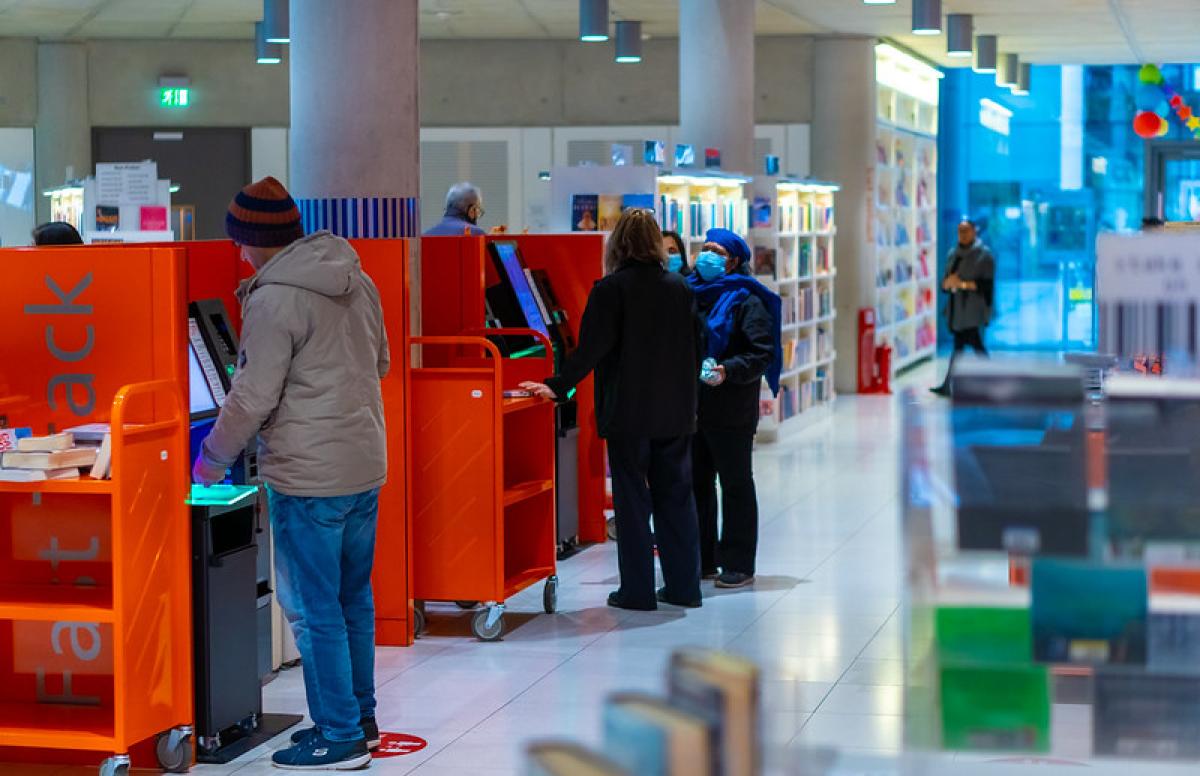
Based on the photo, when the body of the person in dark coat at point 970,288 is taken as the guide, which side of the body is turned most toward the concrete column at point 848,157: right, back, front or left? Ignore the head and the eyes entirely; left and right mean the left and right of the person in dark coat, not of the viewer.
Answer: right

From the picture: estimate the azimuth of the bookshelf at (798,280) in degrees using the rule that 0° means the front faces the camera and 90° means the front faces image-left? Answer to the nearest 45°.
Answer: approximately 315°

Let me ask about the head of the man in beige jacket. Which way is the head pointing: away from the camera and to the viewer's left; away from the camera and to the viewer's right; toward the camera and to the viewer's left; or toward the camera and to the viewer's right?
away from the camera and to the viewer's left

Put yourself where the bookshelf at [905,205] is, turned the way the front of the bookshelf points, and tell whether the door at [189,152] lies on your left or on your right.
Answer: on your right

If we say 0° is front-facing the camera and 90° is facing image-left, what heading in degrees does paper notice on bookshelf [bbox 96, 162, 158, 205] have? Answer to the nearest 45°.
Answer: approximately 0°

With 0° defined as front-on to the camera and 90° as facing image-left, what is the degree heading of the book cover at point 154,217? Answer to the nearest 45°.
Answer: approximately 0°
